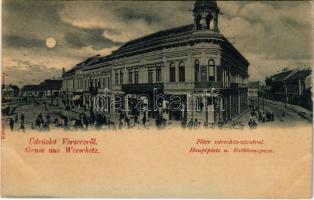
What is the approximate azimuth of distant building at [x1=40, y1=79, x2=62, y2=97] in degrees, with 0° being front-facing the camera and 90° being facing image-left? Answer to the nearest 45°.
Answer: approximately 0°

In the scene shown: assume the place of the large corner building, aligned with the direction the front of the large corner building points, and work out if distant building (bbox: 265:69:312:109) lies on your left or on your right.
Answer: on your left

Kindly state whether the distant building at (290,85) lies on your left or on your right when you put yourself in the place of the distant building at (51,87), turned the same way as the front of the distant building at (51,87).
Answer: on your left
